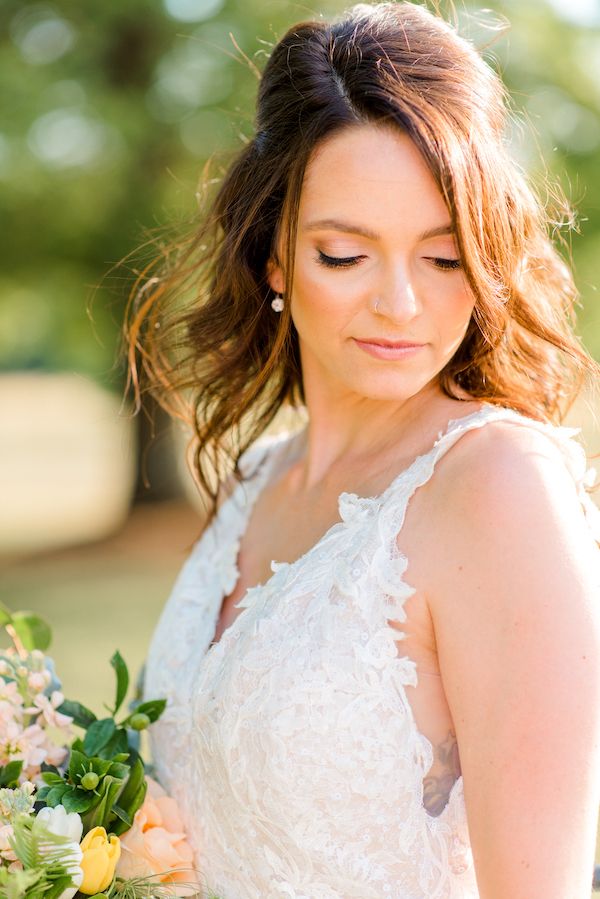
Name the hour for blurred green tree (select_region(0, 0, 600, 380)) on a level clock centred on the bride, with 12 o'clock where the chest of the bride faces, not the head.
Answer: The blurred green tree is roughly at 4 o'clock from the bride.

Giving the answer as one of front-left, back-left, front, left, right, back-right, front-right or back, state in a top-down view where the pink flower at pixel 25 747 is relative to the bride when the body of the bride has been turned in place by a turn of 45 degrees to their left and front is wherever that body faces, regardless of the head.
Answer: right

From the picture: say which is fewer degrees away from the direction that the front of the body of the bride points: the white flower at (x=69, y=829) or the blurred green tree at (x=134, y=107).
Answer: the white flower

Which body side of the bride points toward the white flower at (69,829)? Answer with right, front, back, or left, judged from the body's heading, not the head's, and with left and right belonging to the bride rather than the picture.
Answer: front

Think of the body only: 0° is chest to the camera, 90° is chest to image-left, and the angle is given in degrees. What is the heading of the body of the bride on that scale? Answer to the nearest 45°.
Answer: approximately 45°
